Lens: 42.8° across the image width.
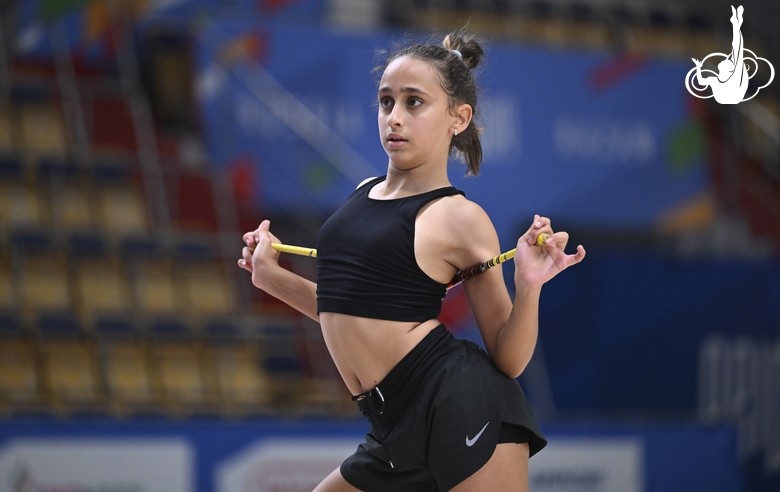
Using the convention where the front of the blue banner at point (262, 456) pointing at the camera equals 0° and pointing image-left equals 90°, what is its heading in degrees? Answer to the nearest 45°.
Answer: approximately 0°

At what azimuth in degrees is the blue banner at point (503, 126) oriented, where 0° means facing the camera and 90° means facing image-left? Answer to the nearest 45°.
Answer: approximately 0°

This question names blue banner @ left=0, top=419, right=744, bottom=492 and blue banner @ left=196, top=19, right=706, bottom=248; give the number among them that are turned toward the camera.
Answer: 2

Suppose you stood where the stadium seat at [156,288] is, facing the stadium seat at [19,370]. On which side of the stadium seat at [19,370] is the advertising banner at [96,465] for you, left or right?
left

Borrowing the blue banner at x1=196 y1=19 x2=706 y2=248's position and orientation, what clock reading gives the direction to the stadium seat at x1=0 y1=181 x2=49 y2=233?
The stadium seat is roughly at 2 o'clock from the blue banner.

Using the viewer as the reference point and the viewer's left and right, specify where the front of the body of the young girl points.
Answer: facing the viewer and to the left of the viewer
